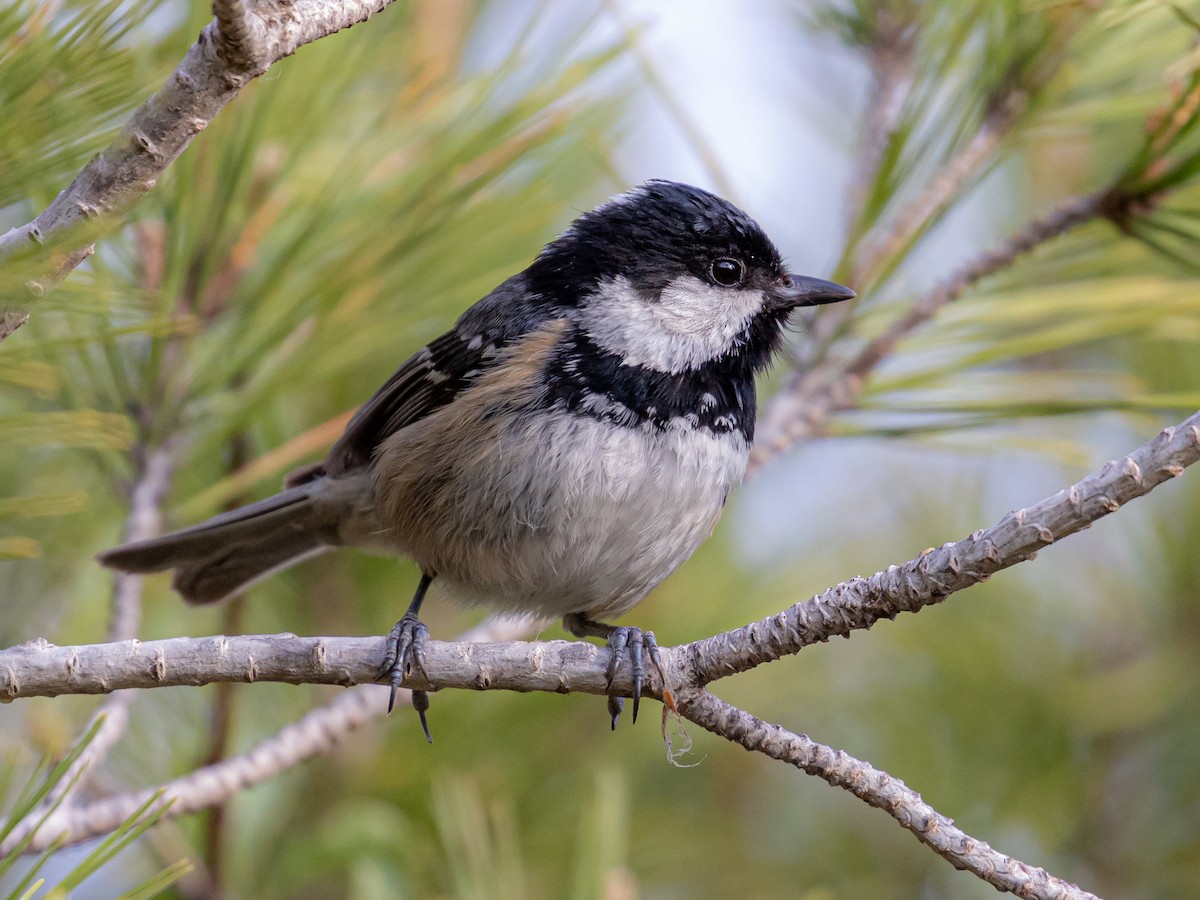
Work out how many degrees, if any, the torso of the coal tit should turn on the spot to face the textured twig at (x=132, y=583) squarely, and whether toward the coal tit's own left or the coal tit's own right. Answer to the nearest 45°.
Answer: approximately 135° to the coal tit's own right

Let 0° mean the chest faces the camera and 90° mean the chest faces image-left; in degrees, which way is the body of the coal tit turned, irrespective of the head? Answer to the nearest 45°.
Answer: approximately 315°

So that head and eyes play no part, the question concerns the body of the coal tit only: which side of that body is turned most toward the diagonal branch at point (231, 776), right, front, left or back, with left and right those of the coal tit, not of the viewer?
back
